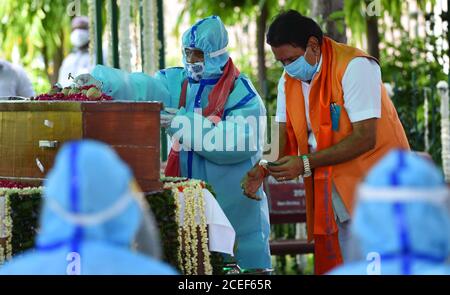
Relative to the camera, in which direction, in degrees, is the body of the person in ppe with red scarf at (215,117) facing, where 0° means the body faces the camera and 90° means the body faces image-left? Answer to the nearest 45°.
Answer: approximately 45°

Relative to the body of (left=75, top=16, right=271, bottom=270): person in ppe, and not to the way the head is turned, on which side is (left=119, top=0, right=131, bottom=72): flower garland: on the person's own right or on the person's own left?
on the person's own right

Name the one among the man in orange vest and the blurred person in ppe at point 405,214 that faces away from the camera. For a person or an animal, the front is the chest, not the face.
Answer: the blurred person in ppe

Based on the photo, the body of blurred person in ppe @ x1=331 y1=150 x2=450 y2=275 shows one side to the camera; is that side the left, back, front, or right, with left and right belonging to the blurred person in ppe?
back

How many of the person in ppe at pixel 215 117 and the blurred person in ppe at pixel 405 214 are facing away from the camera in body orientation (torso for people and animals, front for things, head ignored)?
1

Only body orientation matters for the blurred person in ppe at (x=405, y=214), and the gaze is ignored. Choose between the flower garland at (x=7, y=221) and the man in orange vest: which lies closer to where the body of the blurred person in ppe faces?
the man in orange vest

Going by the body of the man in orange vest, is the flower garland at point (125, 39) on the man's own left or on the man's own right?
on the man's own right

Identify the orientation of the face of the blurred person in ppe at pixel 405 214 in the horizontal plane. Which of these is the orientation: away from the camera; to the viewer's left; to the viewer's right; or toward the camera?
away from the camera

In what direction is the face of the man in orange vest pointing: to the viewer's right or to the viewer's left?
to the viewer's left

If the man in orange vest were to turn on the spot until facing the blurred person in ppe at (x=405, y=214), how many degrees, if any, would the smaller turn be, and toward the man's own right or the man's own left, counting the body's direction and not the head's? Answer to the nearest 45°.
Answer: approximately 45° to the man's own left
